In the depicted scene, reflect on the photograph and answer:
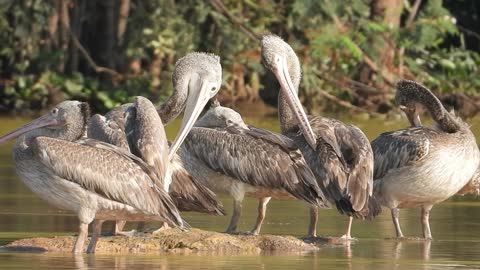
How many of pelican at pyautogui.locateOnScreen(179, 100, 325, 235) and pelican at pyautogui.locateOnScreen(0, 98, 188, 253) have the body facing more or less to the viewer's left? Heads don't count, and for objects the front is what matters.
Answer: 2

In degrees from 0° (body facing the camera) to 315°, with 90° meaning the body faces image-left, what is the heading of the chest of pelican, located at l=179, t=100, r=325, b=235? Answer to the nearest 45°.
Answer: approximately 90°

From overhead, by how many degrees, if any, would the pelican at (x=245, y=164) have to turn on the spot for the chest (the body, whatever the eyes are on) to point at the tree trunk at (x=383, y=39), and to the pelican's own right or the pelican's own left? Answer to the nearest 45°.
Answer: approximately 90° to the pelican's own right

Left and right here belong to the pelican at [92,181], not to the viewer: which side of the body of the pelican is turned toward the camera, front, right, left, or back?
left

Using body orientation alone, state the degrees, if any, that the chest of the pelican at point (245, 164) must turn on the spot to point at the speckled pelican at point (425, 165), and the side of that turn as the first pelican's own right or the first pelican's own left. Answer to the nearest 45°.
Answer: approximately 180°

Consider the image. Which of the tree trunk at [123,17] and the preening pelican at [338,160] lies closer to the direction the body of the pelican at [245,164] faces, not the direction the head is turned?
the tree trunk

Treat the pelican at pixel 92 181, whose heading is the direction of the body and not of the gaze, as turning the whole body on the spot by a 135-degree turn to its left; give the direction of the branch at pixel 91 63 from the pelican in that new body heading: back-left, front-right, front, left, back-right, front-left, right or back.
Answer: back-left
